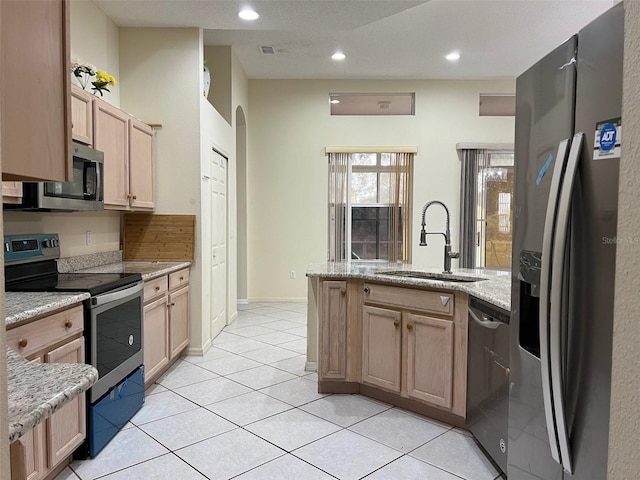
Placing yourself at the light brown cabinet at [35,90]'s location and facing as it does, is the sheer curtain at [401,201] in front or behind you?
in front

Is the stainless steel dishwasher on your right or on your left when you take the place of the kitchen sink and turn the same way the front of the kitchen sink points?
on your left

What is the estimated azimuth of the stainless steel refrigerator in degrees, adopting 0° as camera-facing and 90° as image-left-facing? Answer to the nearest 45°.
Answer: approximately 45°

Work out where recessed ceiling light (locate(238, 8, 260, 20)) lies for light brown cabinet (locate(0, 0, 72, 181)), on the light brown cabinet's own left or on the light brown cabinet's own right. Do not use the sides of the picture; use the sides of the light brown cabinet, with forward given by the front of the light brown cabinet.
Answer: on the light brown cabinet's own left

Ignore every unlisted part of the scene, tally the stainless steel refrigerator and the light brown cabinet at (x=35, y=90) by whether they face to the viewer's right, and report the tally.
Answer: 1

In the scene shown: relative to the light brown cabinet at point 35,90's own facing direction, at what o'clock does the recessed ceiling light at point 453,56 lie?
The recessed ceiling light is roughly at 11 o'clock from the light brown cabinet.

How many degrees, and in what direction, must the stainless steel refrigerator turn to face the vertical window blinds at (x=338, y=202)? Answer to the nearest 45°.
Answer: approximately 90° to its right

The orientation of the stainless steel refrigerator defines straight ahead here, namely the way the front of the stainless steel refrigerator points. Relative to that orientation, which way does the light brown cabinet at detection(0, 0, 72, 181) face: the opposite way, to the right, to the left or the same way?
the opposite way

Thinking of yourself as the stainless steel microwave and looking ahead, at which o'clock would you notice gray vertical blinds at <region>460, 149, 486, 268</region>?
The gray vertical blinds is roughly at 10 o'clock from the stainless steel microwave.

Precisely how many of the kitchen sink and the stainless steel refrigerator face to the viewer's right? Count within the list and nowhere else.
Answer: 0

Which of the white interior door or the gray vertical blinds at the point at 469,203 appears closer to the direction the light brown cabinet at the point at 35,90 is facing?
the gray vertical blinds

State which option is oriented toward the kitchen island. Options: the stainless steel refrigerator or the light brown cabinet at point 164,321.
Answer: the light brown cabinet

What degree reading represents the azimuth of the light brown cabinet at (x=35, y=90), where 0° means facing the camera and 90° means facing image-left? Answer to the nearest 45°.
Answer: approximately 270°

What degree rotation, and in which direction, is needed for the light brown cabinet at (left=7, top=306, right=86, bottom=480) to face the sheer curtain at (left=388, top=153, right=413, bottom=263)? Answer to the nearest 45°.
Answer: approximately 90° to its left

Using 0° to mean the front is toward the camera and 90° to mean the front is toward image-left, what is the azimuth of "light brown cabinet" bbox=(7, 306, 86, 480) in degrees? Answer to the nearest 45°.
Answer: approximately 315°
